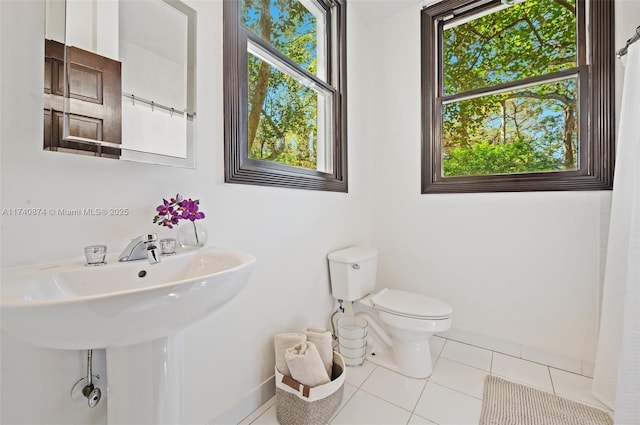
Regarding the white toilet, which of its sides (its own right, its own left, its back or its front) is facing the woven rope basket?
right

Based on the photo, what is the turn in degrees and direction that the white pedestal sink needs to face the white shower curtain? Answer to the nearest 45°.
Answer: approximately 45° to its left

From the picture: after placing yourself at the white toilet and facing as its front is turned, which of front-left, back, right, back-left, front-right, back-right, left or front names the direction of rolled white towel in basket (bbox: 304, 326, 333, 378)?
right

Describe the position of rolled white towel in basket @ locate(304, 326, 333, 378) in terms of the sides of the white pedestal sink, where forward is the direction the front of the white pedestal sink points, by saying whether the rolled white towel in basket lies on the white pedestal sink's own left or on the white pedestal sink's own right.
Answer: on the white pedestal sink's own left

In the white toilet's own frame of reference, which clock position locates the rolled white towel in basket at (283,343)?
The rolled white towel in basket is roughly at 3 o'clock from the white toilet.

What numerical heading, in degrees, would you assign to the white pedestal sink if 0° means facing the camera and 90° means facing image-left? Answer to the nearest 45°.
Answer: approximately 315°

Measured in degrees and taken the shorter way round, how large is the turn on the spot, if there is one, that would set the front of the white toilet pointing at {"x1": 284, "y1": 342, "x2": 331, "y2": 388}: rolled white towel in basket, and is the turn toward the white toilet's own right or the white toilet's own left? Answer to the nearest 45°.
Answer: approximately 90° to the white toilet's own right
